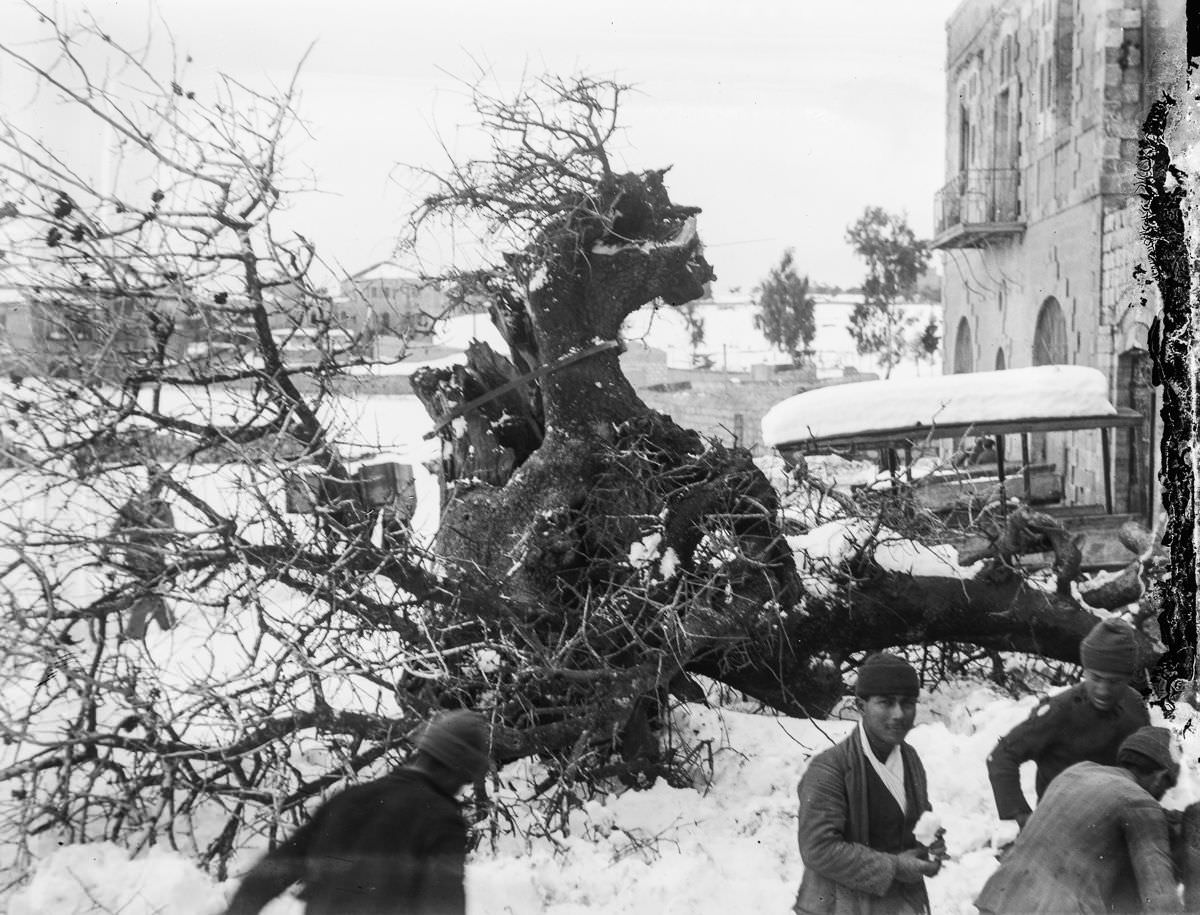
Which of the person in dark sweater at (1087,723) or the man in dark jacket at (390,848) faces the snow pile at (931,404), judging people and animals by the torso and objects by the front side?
the man in dark jacket at (390,848)

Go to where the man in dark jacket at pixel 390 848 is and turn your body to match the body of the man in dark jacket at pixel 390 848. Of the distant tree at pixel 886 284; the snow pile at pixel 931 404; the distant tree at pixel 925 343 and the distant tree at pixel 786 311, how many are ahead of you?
4

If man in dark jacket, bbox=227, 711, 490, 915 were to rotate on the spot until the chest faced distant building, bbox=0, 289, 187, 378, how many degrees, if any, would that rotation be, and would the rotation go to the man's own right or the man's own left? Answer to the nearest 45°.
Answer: approximately 90° to the man's own left

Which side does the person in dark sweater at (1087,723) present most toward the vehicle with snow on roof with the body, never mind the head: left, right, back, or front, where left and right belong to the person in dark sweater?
back

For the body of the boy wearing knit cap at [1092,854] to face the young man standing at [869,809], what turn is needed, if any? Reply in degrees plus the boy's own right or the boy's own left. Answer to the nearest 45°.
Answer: approximately 135° to the boy's own left

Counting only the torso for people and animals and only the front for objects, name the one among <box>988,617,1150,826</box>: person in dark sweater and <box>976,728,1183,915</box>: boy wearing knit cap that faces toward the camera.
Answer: the person in dark sweater

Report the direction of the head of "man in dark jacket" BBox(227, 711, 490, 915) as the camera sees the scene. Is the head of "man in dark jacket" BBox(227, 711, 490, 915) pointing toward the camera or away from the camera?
away from the camera

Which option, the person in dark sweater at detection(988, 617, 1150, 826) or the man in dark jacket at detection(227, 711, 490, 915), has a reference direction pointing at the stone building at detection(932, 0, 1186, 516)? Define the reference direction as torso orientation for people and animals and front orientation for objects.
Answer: the man in dark jacket at detection(227, 711, 490, 915)

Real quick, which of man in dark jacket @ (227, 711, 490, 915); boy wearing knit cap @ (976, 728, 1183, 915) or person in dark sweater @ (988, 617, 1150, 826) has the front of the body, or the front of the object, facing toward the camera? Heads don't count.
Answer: person in dark sweater @ (988, 617, 1150, 826)

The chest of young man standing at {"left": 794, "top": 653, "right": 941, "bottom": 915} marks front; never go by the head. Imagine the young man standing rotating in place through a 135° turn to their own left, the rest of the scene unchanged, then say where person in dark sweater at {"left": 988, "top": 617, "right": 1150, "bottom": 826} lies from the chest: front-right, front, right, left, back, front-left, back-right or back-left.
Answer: front-right

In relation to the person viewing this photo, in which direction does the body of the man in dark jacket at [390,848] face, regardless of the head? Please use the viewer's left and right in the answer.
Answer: facing away from the viewer and to the right of the viewer

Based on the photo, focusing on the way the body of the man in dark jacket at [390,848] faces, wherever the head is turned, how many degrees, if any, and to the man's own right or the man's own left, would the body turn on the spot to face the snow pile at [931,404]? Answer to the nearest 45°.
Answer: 0° — they already face it

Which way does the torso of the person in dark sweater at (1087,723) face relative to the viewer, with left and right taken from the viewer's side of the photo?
facing the viewer

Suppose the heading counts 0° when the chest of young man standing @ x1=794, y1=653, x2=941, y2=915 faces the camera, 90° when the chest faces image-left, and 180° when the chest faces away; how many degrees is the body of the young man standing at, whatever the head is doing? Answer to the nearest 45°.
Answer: approximately 315°

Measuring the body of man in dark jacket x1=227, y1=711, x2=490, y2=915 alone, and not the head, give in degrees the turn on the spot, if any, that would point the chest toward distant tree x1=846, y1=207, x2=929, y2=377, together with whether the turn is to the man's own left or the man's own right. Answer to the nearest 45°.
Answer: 0° — they already face it

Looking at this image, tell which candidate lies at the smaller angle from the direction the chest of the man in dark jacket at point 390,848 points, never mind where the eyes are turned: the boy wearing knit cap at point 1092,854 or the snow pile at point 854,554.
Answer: the snow pile

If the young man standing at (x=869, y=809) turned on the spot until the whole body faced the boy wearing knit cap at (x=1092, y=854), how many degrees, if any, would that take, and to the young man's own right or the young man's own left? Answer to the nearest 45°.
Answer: approximately 45° to the young man's own left

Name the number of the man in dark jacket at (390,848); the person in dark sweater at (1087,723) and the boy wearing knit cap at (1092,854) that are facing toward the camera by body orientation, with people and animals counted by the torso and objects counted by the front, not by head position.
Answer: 1

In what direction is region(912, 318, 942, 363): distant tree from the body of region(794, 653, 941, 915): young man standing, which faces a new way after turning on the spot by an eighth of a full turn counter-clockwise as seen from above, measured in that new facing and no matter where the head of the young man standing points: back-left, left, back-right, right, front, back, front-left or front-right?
left

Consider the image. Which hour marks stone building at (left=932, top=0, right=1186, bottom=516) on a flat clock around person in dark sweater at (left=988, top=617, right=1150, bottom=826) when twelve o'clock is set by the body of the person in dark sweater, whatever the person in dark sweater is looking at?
The stone building is roughly at 6 o'clock from the person in dark sweater.
